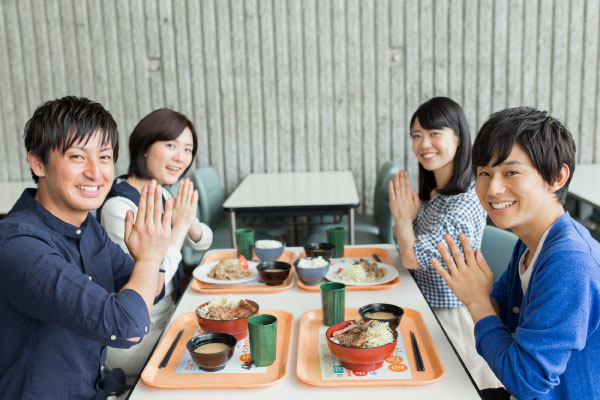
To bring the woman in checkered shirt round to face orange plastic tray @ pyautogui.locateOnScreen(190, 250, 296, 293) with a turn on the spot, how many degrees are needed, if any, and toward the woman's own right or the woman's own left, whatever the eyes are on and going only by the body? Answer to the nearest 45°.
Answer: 0° — they already face it

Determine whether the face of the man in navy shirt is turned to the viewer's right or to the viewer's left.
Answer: to the viewer's right

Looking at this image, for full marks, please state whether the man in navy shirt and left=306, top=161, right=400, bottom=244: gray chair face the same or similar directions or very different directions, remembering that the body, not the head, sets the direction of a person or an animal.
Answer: very different directions

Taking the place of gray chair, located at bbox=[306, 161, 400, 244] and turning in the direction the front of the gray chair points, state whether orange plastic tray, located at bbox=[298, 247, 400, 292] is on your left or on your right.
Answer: on your left

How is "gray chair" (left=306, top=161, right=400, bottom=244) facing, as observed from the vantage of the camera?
facing to the left of the viewer

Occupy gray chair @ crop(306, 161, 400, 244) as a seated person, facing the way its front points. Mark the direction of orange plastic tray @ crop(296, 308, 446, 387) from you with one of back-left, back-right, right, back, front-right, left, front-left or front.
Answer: left

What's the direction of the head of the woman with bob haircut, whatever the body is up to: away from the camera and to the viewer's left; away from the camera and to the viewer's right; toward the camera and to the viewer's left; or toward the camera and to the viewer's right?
toward the camera and to the viewer's right

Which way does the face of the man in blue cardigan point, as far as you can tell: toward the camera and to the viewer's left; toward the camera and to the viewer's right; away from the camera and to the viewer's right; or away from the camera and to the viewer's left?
toward the camera and to the viewer's left

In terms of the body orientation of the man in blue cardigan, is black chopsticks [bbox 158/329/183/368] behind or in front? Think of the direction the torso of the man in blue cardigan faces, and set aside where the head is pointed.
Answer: in front

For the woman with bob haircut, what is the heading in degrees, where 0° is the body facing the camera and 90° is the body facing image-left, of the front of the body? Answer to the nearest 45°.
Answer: approximately 315°

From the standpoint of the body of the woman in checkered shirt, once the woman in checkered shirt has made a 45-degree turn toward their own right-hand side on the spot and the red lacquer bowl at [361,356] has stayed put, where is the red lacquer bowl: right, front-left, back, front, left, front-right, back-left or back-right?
left

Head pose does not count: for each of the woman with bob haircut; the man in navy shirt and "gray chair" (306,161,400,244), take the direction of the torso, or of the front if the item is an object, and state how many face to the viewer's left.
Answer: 1

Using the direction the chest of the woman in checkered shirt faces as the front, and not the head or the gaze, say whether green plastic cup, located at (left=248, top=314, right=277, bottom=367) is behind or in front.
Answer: in front

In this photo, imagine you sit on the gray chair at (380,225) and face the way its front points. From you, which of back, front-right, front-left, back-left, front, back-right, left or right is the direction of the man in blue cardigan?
left
